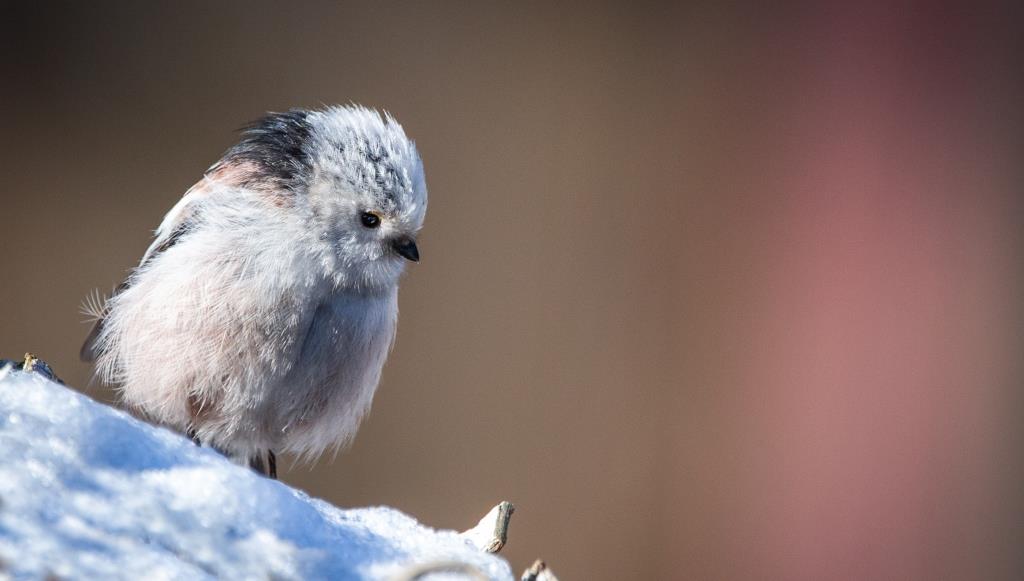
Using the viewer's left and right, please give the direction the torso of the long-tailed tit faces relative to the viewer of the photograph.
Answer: facing the viewer and to the right of the viewer
